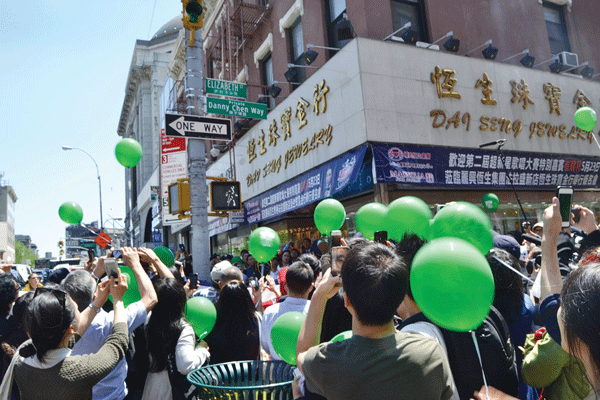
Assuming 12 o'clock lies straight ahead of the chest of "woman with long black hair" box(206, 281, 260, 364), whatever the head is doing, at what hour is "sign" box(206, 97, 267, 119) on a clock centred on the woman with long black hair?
The sign is roughly at 12 o'clock from the woman with long black hair.

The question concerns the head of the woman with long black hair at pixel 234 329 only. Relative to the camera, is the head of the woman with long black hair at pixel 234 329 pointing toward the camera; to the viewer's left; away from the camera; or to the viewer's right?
away from the camera

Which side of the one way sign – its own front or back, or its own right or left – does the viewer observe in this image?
front

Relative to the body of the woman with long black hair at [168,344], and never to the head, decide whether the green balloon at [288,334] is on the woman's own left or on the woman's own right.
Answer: on the woman's own right

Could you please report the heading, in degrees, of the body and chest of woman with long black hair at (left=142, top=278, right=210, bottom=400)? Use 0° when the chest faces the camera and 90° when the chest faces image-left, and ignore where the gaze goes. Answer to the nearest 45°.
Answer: approximately 225°

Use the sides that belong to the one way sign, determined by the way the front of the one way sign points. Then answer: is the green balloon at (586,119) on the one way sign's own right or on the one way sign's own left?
on the one way sign's own left

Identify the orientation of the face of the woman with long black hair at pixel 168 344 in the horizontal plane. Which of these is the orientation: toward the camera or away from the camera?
away from the camera

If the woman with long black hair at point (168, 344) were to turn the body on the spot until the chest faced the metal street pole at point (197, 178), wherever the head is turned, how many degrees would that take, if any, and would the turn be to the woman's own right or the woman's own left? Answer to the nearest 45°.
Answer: approximately 45° to the woman's own left

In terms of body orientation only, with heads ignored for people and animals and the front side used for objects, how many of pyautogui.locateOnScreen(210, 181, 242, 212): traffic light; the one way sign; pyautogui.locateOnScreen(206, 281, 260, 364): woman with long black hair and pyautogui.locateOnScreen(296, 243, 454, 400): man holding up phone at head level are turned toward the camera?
2

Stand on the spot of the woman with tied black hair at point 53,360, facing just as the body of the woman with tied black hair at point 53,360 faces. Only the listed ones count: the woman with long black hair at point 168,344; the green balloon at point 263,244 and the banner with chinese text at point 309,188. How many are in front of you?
3

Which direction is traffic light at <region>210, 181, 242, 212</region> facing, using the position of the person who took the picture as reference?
facing the viewer

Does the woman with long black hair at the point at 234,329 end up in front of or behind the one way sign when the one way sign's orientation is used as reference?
in front

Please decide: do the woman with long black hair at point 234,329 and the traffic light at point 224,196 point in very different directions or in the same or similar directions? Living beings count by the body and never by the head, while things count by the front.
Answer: very different directions

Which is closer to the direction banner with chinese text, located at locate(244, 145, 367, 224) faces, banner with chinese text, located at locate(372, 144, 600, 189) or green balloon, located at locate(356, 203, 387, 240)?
the green balloon

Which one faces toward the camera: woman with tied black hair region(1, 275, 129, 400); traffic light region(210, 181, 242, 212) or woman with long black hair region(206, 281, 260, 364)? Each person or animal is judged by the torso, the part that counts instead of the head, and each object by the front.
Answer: the traffic light

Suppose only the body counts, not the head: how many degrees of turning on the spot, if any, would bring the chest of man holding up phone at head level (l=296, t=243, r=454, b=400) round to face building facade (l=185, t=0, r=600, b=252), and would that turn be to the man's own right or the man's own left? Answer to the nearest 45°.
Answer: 0° — they already face it

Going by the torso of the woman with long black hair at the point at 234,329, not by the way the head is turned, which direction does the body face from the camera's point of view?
away from the camera

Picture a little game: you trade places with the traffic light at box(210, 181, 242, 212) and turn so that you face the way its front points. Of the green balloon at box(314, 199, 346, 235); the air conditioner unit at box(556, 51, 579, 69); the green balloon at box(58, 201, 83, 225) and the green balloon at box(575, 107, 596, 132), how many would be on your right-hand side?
1

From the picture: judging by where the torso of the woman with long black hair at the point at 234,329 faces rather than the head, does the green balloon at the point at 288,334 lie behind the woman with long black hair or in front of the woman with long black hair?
behind
